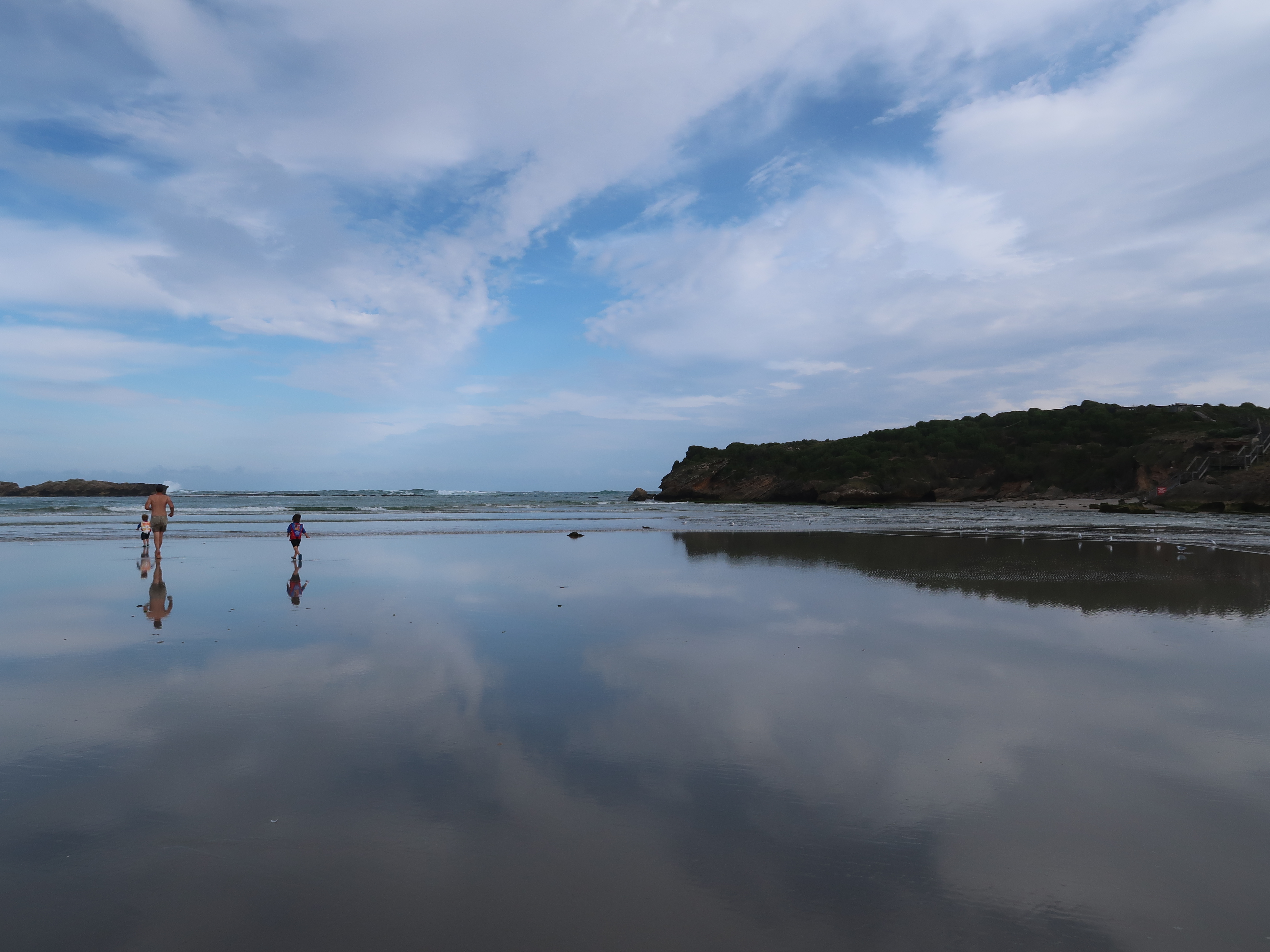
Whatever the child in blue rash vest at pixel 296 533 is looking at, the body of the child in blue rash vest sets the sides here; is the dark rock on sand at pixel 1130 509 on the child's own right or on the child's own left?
on the child's own right

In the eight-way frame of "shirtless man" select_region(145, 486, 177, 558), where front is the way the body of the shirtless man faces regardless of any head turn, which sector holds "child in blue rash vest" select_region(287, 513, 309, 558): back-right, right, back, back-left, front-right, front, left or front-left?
back-right

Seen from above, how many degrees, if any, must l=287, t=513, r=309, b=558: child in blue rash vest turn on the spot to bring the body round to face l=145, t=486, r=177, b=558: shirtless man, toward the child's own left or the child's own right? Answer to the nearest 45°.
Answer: approximately 45° to the child's own left

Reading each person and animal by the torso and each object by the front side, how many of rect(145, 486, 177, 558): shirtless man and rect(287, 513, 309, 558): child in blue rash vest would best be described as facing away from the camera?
2

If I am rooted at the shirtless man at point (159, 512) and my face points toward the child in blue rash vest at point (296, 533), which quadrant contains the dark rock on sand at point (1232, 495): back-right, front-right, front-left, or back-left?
front-left

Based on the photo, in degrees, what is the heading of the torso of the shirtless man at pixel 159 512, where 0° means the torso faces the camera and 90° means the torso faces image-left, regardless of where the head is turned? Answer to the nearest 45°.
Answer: approximately 180°

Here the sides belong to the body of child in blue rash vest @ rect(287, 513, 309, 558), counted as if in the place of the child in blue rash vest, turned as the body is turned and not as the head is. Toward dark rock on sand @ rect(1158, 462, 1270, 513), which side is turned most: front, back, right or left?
right

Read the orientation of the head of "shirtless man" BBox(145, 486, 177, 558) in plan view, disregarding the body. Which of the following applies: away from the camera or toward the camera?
away from the camera

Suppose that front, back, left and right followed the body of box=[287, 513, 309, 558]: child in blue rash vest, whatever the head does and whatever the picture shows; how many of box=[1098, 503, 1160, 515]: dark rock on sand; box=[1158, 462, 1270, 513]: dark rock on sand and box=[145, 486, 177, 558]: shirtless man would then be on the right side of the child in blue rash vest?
2

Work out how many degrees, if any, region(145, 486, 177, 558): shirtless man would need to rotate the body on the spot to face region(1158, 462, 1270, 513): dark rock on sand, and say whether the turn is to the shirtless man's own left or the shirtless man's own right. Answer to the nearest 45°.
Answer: approximately 90° to the shirtless man's own right

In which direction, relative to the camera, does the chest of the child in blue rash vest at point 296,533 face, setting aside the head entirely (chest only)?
away from the camera
